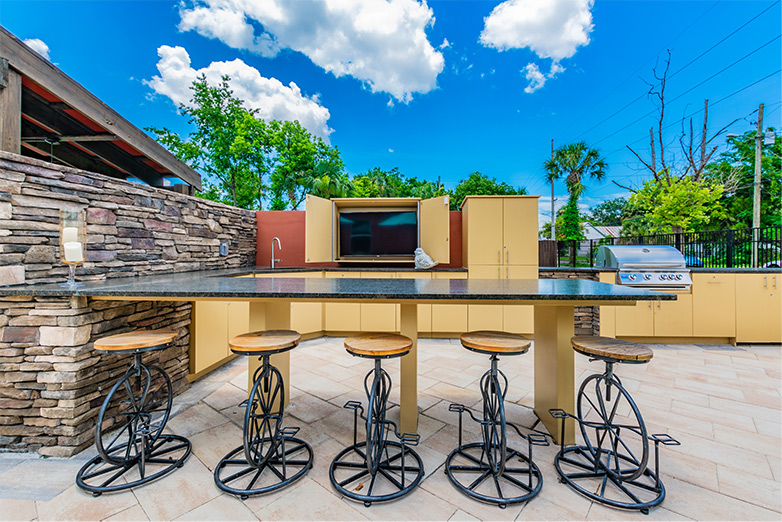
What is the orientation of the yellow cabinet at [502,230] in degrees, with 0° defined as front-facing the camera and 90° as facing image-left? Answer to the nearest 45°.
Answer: approximately 0°

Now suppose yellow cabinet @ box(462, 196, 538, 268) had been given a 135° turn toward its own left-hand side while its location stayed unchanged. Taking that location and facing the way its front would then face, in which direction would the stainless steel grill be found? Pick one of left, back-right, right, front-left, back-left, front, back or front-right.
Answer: front-right

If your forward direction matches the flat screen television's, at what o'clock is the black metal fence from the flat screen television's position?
The black metal fence is roughly at 9 o'clock from the flat screen television.

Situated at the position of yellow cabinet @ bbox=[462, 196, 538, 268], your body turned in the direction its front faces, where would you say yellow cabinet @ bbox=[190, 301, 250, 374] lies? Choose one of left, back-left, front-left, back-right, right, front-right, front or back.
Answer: front-right

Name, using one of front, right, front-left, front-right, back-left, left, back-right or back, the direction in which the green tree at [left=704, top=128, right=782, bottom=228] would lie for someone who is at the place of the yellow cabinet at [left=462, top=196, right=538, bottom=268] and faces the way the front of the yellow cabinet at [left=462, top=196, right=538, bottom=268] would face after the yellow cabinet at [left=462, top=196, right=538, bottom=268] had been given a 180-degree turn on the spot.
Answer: front-right

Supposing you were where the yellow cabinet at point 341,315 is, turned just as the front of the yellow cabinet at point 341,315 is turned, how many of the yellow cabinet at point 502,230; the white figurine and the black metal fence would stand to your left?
3

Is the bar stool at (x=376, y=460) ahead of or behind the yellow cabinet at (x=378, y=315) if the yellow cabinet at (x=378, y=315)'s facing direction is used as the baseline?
ahead

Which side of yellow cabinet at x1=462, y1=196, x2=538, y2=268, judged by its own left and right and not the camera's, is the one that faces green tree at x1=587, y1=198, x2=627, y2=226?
back

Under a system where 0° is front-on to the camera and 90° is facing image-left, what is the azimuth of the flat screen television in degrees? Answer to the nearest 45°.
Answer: approximately 0°

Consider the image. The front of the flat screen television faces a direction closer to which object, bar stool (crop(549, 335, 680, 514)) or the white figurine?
the bar stool

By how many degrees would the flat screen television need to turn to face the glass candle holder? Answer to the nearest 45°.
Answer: approximately 45° to its right

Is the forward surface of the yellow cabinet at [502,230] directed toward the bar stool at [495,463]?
yes
